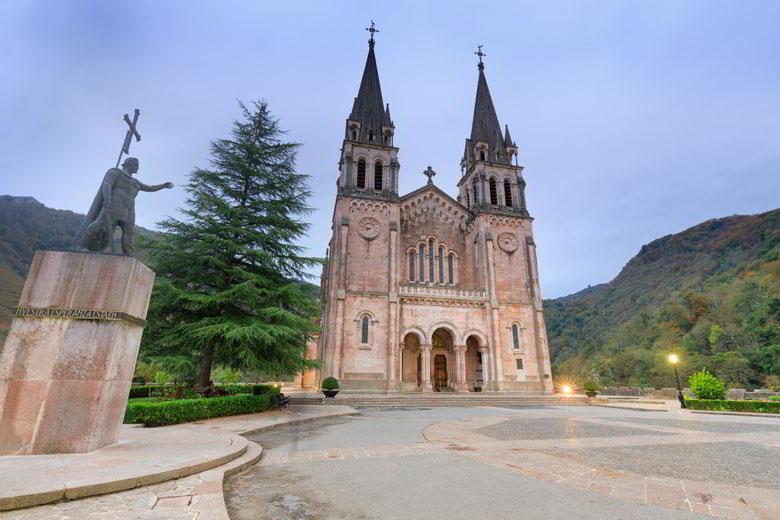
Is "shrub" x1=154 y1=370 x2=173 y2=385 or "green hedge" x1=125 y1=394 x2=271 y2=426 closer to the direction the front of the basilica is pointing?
the green hedge

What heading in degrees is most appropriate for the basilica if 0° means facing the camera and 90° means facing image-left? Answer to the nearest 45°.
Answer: approximately 0°

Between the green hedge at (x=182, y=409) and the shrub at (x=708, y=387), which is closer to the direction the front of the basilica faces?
the green hedge

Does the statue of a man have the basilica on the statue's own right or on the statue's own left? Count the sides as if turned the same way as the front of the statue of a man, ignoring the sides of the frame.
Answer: on the statue's own left

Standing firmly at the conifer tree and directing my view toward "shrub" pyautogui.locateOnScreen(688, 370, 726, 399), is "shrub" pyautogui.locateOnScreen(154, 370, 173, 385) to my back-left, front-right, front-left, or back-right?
back-left

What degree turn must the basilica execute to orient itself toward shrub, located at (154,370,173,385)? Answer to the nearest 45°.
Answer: approximately 45° to its right

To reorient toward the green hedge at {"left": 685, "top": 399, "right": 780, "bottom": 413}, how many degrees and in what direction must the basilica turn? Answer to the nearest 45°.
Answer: approximately 45° to its left

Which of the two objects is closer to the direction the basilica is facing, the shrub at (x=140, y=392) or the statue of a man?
the statue of a man

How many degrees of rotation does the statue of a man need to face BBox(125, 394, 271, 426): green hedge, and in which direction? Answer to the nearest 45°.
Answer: approximately 90° to its left

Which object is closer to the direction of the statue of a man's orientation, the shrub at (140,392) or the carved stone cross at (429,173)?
the carved stone cross

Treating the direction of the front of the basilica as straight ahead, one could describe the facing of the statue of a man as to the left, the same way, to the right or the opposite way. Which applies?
to the left
